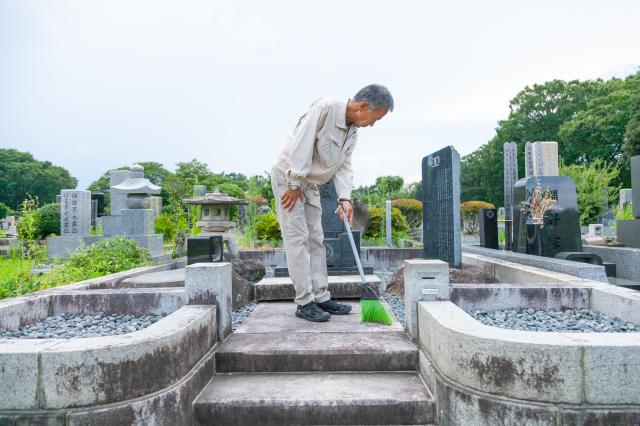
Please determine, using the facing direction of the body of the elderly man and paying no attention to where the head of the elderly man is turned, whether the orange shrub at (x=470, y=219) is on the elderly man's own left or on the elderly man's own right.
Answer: on the elderly man's own left

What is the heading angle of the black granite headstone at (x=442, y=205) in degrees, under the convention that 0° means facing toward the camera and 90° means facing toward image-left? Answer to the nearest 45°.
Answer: approximately 45°

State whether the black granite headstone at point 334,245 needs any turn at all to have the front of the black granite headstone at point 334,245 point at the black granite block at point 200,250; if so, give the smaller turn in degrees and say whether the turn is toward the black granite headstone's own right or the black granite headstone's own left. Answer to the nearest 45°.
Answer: approximately 90° to the black granite headstone's own right

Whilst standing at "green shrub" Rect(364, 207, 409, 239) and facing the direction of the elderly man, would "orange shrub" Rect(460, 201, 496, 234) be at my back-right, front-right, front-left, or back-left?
back-left

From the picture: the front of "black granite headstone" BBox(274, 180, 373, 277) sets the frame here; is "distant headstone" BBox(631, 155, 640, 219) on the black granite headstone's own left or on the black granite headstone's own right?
on the black granite headstone's own left

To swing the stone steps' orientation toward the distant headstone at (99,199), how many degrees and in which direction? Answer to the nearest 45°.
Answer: approximately 135° to its right

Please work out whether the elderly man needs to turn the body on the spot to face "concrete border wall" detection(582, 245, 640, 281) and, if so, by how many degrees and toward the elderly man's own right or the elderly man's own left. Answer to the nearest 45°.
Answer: approximately 90° to the elderly man's own left
